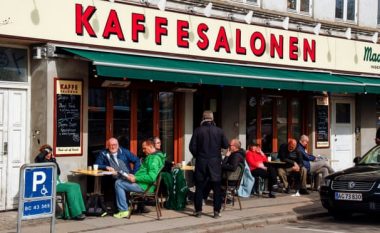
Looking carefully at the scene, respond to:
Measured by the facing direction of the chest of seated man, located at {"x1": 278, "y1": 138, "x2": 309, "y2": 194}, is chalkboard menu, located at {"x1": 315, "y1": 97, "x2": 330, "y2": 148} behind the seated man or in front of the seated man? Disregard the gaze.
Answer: behind

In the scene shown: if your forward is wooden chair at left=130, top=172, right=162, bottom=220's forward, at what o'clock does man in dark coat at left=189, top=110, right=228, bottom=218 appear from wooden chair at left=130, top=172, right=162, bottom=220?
The man in dark coat is roughly at 6 o'clock from the wooden chair.

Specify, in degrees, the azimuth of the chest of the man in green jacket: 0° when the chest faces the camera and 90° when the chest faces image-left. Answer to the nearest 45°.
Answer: approximately 90°

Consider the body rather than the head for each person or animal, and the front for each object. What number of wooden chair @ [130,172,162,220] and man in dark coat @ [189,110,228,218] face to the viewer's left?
1

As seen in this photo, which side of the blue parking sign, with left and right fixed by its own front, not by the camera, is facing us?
front

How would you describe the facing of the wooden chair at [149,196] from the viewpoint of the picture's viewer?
facing to the left of the viewer

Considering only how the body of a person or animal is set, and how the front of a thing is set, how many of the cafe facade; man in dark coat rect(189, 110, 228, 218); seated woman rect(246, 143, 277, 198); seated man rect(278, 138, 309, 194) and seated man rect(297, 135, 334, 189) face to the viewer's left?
0

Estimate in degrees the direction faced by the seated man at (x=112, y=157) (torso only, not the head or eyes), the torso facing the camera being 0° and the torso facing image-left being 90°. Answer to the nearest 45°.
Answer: approximately 0°

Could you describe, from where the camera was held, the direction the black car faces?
facing the viewer and to the left of the viewer

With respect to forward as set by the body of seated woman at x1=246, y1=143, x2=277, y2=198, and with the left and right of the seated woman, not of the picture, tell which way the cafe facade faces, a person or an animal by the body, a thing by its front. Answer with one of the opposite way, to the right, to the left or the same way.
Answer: the same way

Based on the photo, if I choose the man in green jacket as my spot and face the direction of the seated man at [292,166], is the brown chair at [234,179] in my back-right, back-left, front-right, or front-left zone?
front-right

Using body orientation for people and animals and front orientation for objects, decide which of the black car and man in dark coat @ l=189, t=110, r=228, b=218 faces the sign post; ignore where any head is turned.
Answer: the black car

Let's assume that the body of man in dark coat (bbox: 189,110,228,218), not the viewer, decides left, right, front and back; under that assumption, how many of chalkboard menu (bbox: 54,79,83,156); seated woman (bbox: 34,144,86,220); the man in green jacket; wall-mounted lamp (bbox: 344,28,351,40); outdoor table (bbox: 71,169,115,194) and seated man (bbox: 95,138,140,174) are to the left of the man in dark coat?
5

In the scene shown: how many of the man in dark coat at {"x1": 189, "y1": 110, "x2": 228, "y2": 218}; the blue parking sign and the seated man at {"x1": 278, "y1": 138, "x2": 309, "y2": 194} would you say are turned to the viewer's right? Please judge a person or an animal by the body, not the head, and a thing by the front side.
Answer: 0

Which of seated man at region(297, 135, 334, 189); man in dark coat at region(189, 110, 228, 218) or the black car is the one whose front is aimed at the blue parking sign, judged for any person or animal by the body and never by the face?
the black car
